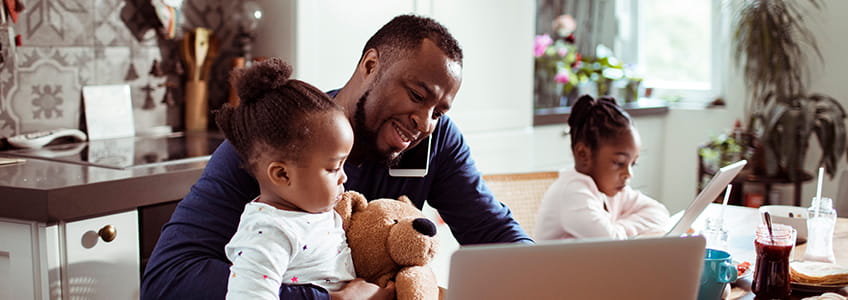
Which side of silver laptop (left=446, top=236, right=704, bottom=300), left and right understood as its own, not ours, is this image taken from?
back

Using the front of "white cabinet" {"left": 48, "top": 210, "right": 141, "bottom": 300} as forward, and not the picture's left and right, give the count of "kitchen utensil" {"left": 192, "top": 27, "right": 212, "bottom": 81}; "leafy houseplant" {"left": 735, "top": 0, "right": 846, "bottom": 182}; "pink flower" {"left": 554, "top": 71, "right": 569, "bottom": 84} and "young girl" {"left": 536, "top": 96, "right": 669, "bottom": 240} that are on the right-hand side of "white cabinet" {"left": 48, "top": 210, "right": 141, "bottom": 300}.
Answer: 0

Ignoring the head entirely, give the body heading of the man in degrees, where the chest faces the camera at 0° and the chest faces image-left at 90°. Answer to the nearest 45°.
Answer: approximately 315°

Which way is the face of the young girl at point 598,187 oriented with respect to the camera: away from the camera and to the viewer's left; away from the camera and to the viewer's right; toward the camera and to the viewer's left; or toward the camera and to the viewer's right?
toward the camera and to the viewer's right

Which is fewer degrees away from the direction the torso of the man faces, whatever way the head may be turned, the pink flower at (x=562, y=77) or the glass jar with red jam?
the glass jar with red jam

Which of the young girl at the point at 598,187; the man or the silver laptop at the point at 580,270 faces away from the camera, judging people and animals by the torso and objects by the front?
the silver laptop

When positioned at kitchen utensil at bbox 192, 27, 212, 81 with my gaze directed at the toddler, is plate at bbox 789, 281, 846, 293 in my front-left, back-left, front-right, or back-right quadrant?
front-left

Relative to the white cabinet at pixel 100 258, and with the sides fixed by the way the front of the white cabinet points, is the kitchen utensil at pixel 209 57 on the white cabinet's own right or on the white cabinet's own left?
on the white cabinet's own left

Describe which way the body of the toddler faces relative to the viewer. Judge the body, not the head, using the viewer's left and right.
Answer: facing to the right of the viewer

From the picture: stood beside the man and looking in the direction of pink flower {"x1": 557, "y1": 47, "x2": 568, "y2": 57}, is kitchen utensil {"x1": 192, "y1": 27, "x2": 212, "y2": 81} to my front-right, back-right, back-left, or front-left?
front-left

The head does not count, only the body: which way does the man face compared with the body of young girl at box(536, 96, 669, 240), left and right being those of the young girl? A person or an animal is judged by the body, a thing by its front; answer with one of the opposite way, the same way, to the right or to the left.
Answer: the same way

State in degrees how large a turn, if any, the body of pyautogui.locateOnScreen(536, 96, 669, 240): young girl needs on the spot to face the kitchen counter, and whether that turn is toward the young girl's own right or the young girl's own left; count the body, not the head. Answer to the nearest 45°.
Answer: approximately 90° to the young girl's own right

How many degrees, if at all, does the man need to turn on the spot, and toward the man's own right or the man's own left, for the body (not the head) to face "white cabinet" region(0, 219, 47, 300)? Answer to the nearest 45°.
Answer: approximately 135° to the man's own right
